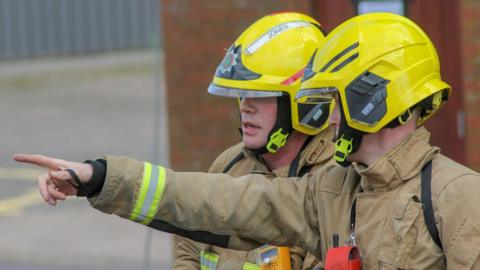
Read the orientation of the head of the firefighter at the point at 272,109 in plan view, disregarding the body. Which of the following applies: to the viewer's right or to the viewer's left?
to the viewer's left

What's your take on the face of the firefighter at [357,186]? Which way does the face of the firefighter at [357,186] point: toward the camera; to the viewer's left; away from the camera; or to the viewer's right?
to the viewer's left

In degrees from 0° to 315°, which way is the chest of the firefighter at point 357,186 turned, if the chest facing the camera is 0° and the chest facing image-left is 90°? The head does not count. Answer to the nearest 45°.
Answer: approximately 45°
